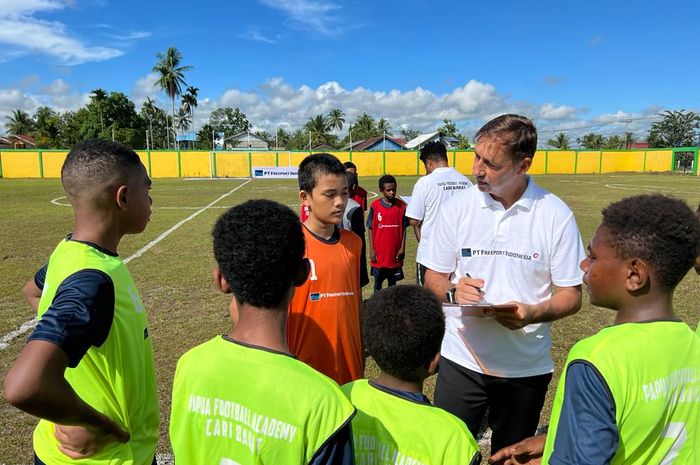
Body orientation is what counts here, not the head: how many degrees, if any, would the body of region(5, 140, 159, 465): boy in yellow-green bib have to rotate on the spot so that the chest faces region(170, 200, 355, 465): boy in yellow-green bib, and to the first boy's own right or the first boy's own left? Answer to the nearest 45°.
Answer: approximately 45° to the first boy's own right

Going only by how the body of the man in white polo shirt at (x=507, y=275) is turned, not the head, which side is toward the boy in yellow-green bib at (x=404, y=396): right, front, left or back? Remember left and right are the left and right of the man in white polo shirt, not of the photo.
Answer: front

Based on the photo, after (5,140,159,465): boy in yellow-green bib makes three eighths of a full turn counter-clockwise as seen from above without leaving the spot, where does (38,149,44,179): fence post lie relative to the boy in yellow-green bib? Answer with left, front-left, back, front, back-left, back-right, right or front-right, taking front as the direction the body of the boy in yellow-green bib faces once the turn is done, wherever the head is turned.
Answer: front-right

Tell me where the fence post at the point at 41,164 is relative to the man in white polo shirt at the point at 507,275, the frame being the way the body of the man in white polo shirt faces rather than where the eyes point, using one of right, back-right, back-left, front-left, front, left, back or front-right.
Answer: back-right

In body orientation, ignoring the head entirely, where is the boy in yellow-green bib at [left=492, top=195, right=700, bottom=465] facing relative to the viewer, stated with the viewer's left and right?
facing away from the viewer and to the left of the viewer

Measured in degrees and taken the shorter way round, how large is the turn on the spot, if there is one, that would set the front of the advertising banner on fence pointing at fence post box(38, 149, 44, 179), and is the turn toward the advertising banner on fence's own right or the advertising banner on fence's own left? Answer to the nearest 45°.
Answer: approximately 90° to the advertising banner on fence's own right

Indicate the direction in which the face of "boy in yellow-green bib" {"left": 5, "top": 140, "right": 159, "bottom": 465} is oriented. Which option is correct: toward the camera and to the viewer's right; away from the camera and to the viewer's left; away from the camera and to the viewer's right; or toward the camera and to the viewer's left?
away from the camera and to the viewer's right

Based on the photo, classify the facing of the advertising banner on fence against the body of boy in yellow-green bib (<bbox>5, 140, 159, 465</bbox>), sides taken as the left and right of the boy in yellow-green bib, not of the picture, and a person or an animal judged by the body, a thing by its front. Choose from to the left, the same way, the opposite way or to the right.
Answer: to the right

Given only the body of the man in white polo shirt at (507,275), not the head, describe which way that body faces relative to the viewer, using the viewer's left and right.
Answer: facing the viewer

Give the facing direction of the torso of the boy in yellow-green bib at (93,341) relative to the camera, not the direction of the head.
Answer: to the viewer's right

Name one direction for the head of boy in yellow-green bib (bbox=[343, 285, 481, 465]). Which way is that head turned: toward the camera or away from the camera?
away from the camera

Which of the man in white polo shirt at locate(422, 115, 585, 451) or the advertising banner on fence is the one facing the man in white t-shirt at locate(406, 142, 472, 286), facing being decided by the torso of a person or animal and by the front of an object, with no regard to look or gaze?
the advertising banner on fence

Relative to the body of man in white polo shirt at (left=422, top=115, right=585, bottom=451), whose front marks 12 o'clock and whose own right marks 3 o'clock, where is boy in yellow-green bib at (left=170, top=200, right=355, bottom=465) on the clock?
The boy in yellow-green bib is roughly at 1 o'clock from the man in white polo shirt.

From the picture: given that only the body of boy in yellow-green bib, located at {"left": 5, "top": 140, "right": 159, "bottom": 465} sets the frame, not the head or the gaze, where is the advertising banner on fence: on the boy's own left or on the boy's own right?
on the boy's own left

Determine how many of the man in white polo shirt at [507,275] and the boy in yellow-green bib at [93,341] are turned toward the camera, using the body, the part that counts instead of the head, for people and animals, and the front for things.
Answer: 1
